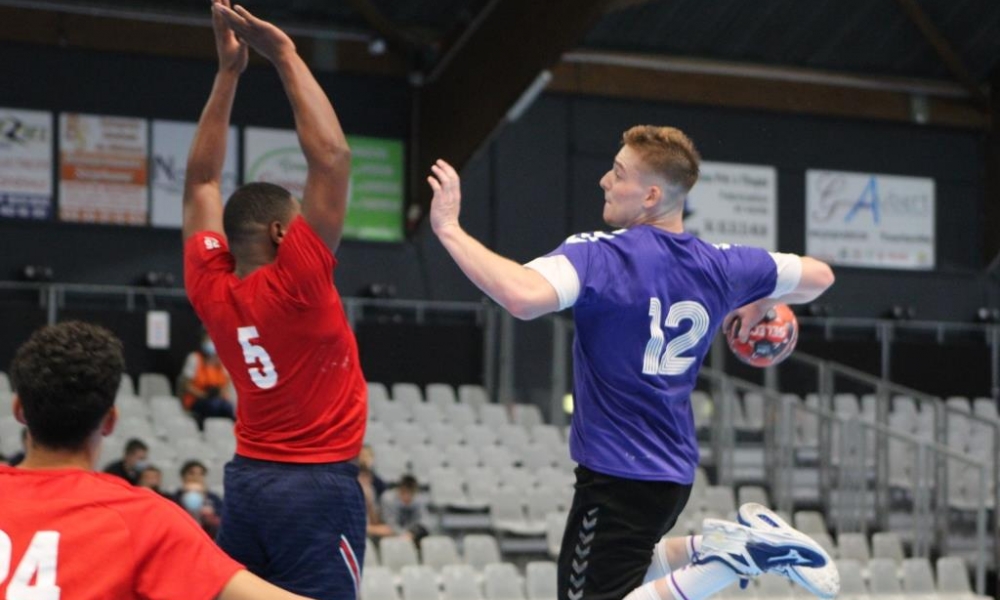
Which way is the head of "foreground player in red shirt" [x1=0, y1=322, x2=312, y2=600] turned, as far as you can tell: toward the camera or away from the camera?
away from the camera

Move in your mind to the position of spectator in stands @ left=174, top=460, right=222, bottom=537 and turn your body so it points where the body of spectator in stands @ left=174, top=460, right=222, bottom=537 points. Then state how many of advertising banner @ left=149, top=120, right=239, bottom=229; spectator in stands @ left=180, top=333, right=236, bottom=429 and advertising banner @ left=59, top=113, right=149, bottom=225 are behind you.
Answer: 3

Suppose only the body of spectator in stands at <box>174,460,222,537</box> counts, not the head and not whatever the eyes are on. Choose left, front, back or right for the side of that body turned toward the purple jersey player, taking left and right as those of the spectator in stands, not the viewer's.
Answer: front

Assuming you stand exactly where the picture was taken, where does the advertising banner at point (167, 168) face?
facing the viewer

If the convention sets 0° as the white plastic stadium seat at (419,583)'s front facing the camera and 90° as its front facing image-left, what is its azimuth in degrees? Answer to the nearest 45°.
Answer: approximately 0°

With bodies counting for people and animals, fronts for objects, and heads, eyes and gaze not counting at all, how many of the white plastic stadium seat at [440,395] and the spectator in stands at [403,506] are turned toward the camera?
2

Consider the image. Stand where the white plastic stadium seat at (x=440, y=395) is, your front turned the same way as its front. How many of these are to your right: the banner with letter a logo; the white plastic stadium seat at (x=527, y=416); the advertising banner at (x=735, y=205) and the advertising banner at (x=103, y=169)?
1

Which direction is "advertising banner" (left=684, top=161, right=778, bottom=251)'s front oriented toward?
toward the camera

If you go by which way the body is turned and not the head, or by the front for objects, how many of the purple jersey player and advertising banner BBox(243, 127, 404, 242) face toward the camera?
1

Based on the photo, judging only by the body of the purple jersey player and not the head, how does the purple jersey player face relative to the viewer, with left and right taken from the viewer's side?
facing away from the viewer and to the left of the viewer

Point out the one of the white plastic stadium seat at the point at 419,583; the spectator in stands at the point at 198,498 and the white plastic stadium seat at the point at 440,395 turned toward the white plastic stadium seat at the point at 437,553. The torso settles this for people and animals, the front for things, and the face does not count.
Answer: the white plastic stadium seat at the point at 440,395

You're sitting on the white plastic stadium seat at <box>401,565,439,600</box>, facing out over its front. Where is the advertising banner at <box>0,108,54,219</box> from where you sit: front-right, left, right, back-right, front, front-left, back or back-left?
back-right
